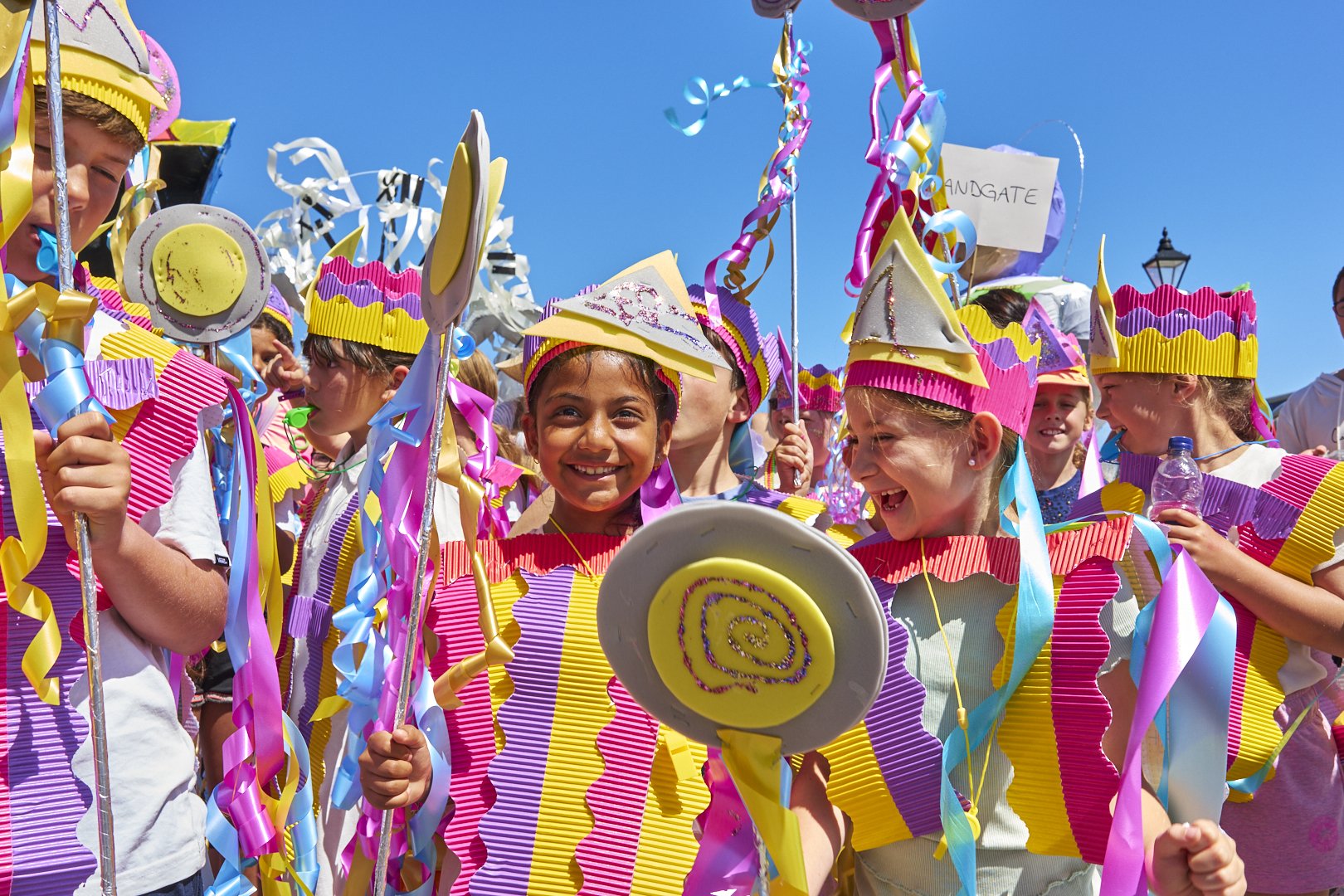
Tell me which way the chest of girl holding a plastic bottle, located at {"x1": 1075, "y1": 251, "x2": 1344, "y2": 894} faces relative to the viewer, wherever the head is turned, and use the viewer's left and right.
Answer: facing to the left of the viewer

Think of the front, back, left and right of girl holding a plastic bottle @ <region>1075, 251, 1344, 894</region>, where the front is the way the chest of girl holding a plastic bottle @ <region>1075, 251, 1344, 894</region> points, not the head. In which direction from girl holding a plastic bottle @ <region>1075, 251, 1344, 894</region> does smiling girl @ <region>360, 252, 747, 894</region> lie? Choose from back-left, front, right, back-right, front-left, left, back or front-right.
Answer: front-left

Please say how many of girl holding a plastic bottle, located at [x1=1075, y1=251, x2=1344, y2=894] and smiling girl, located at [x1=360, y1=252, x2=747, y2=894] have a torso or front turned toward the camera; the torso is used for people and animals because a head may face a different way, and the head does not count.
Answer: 1

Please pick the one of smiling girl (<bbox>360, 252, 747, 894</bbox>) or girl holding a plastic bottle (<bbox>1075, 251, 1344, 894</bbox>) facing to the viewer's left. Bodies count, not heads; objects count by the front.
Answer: girl holding a plastic bottle (<bbox>1075, 251, 1344, 894</bbox>)

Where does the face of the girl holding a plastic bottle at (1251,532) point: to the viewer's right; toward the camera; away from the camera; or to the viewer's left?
to the viewer's left

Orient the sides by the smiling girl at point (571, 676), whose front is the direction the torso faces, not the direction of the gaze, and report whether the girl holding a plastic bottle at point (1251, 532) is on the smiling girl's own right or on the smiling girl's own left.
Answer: on the smiling girl's own left

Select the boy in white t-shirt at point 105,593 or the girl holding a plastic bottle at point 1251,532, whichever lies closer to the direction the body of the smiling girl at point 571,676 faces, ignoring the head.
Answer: the boy in white t-shirt

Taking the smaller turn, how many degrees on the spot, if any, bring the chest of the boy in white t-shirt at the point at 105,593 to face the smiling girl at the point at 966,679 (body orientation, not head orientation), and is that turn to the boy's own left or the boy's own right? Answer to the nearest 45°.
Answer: approximately 135° to the boy's own left

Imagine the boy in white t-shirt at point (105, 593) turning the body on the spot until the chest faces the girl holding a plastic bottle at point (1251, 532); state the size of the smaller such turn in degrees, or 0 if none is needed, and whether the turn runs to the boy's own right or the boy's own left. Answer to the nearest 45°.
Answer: approximately 135° to the boy's own left

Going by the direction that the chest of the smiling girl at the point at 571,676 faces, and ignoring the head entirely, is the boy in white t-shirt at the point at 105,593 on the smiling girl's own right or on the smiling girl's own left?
on the smiling girl's own right

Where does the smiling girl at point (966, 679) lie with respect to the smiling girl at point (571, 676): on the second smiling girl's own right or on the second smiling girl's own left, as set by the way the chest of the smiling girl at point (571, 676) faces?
on the second smiling girl's own left
